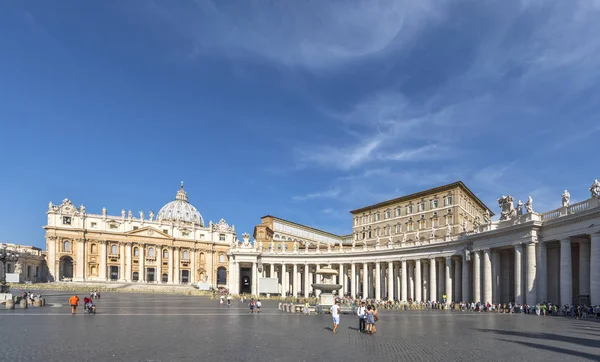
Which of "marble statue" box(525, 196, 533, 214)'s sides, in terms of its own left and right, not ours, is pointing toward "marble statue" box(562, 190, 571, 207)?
left

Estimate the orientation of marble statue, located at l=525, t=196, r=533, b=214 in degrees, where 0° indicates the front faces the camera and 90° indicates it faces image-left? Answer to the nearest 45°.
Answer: approximately 45°
